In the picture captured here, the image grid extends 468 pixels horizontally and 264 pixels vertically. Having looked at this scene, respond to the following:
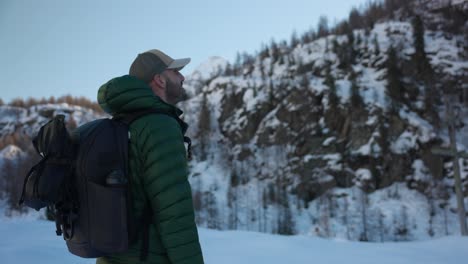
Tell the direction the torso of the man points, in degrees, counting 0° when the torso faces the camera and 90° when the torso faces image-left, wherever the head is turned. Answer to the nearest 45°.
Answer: approximately 270°

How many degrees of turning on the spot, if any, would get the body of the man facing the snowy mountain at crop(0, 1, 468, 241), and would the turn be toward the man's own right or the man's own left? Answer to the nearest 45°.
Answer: approximately 45° to the man's own left

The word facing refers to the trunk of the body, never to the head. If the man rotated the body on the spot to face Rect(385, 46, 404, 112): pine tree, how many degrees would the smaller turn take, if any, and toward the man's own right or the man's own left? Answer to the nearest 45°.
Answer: approximately 45° to the man's own left

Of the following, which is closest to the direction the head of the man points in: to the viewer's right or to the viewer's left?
to the viewer's right
